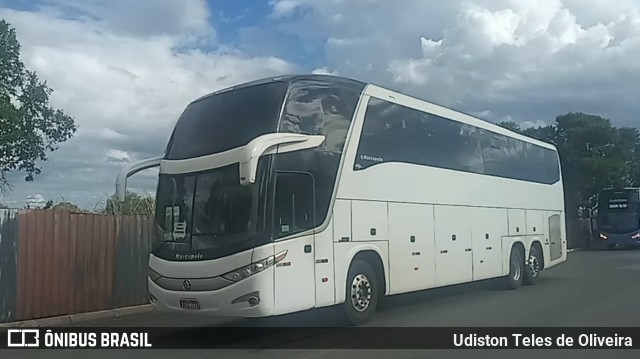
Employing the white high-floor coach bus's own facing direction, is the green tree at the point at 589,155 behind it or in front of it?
behind

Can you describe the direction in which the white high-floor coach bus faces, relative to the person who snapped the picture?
facing the viewer and to the left of the viewer

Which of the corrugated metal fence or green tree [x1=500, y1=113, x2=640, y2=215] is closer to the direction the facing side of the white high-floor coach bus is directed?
the corrugated metal fence

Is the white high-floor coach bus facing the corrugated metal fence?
no
